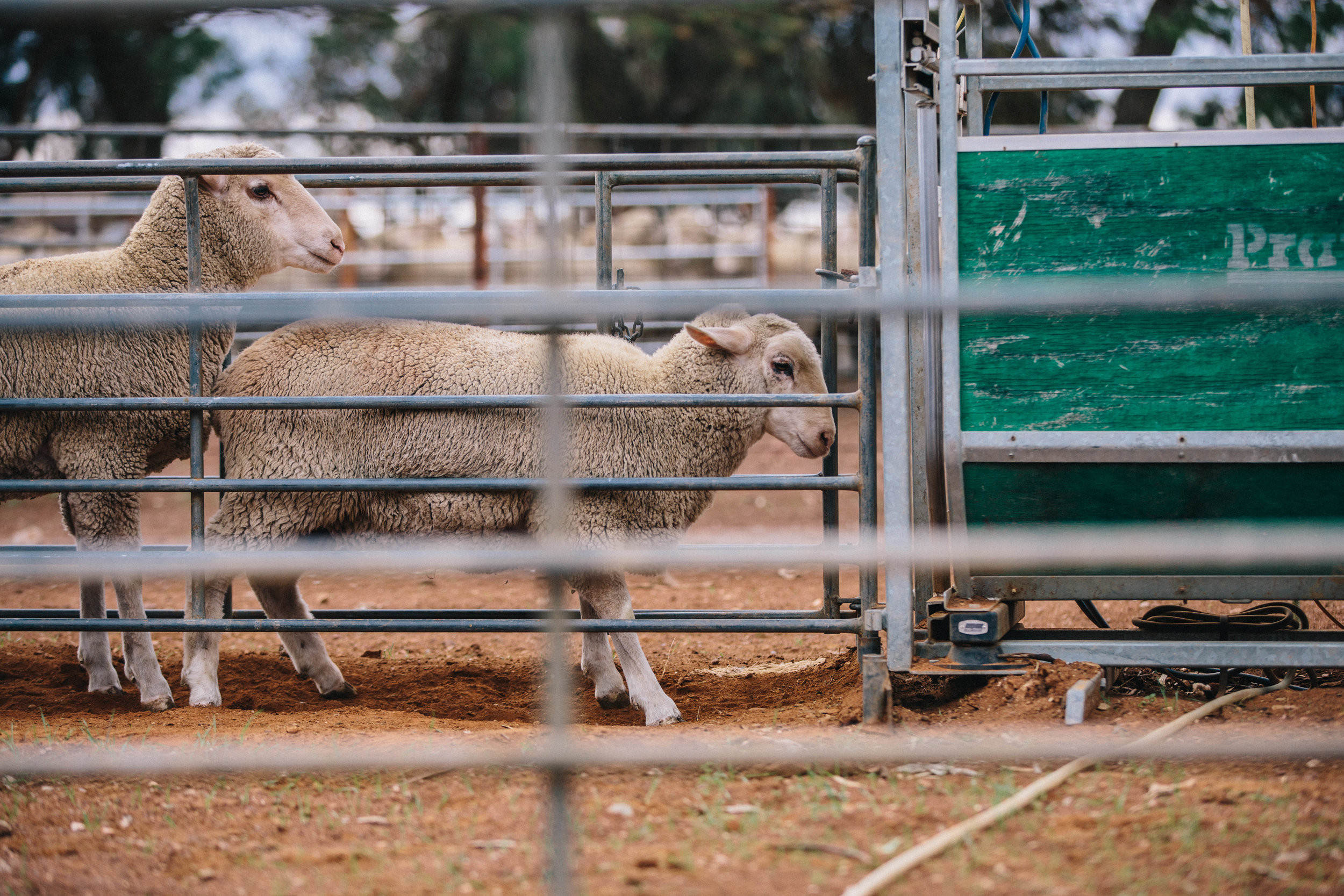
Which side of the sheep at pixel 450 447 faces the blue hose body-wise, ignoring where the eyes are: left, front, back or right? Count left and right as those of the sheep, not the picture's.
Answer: front

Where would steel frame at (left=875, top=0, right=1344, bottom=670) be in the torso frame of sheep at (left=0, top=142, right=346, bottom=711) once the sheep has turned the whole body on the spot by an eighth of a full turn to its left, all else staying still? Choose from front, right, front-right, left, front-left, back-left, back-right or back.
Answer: right

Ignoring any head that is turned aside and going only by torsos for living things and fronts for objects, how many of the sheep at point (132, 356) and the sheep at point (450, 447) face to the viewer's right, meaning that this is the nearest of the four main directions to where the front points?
2

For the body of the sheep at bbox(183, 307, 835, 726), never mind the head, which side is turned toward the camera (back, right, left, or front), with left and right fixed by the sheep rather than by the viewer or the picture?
right

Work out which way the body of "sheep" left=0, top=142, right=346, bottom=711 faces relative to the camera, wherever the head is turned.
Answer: to the viewer's right

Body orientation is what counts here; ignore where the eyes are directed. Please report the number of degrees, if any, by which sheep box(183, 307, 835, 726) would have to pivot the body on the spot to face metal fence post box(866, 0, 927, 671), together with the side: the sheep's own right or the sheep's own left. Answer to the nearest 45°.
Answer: approximately 45° to the sheep's own right

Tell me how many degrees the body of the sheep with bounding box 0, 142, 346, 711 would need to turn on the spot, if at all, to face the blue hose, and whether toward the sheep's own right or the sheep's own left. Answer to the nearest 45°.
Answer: approximately 45° to the sheep's own right

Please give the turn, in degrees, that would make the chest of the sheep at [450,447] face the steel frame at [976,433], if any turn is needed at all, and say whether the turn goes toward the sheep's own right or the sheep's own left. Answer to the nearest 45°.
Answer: approximately 45° to the sheep's own right

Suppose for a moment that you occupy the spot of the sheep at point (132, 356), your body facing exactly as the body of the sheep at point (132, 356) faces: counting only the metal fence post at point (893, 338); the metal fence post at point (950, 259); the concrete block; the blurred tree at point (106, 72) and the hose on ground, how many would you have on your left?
1

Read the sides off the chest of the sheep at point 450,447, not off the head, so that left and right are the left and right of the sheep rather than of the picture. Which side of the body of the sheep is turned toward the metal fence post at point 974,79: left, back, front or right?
front

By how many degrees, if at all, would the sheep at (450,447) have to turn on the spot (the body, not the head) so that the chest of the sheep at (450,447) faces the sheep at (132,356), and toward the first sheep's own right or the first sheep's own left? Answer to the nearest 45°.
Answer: approximately 180°
